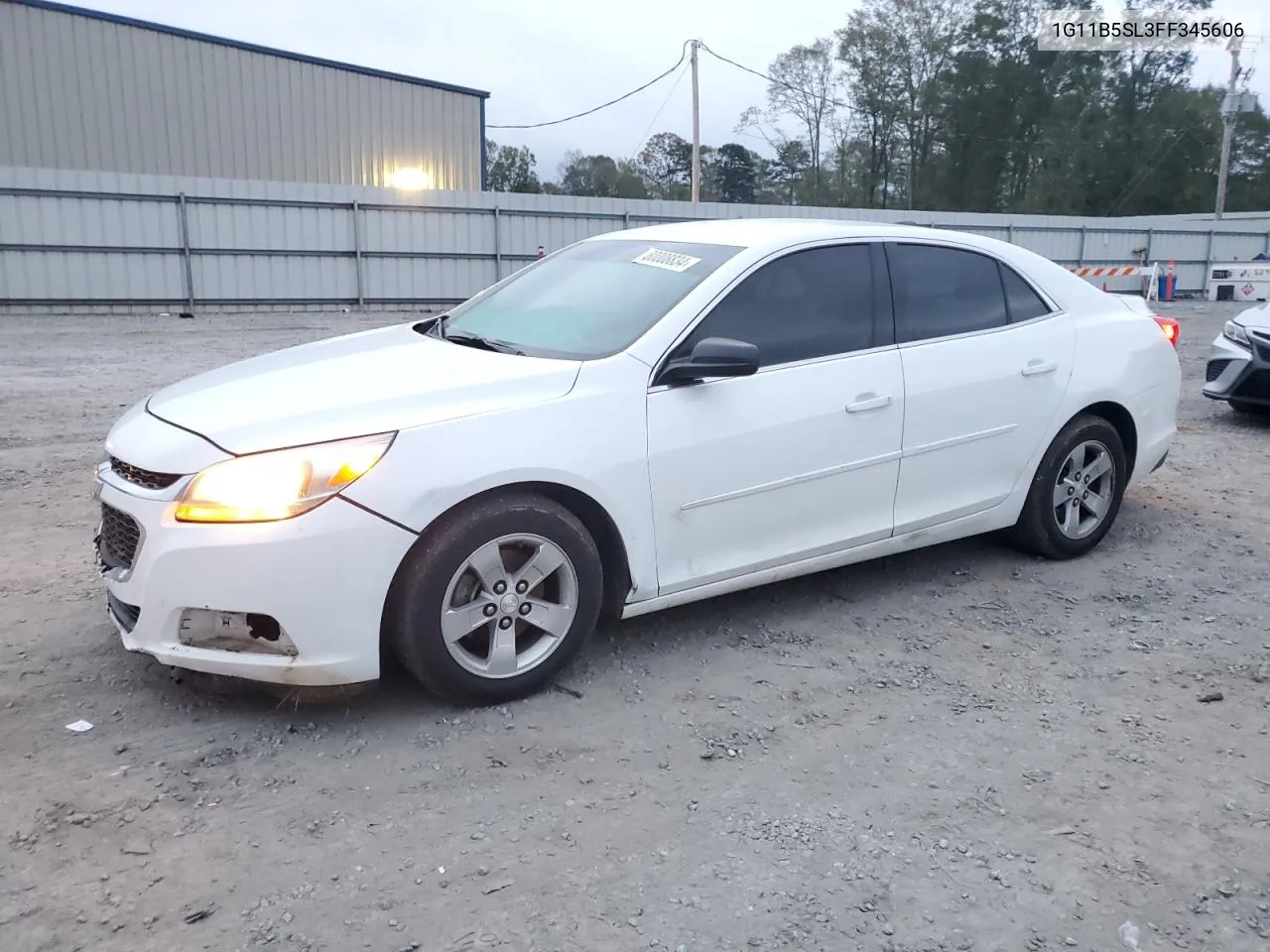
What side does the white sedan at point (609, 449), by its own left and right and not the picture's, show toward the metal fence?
right

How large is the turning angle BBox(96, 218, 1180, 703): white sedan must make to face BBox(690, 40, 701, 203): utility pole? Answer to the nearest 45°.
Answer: approximately 135° to its right

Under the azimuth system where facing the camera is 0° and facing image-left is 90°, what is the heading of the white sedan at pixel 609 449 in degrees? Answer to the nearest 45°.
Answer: approximately 45°

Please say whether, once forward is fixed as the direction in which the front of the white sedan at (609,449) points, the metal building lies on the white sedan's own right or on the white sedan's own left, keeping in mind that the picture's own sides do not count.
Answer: on the white sedan's own right
